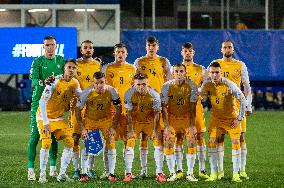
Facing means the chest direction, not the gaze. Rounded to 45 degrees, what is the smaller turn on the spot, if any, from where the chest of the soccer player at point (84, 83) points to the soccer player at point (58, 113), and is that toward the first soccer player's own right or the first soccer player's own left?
approximately 45° to the first soccer player's own right

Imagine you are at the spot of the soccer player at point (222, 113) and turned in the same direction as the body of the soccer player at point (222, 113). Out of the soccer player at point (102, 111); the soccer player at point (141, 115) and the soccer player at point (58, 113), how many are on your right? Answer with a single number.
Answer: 3

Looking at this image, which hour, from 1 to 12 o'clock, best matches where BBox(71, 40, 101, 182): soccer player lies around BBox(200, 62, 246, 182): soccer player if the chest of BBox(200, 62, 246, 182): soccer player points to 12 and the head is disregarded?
BBox(71, 40, 101, 182): soccer player is roughly at 3 o'clock from BBox(200, 62, 246, 182): soccer player.

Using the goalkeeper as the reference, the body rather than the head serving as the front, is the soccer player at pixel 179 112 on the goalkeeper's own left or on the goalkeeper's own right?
on the goalkeeper's own left

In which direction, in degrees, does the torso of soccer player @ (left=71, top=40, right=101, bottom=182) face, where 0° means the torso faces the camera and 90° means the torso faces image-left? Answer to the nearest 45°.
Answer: approximately 0°

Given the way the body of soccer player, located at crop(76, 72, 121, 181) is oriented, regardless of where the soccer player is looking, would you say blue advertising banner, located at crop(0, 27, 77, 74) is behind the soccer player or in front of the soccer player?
behind

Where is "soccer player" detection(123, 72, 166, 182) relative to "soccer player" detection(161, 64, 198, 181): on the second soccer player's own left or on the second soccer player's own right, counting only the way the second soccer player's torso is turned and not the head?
on the second soccer player's own right

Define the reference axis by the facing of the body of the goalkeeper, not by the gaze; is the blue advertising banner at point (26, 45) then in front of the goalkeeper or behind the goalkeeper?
behind
